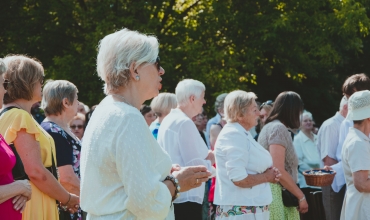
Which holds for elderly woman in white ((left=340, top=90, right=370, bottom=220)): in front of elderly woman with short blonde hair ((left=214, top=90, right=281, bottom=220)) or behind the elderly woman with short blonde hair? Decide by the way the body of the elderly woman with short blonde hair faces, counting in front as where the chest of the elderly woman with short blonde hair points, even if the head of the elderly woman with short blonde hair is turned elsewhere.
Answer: in front

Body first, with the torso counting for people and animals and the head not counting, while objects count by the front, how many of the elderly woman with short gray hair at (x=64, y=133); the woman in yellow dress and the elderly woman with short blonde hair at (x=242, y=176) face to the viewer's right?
3

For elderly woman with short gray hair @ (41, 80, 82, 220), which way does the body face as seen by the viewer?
to the viewer's right

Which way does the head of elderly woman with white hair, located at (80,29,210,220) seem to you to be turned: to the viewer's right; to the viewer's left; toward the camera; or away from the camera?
to the viewer's right

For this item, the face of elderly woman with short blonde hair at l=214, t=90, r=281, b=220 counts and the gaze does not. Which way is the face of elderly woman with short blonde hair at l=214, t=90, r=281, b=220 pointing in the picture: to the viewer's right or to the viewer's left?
to the viewer's right
